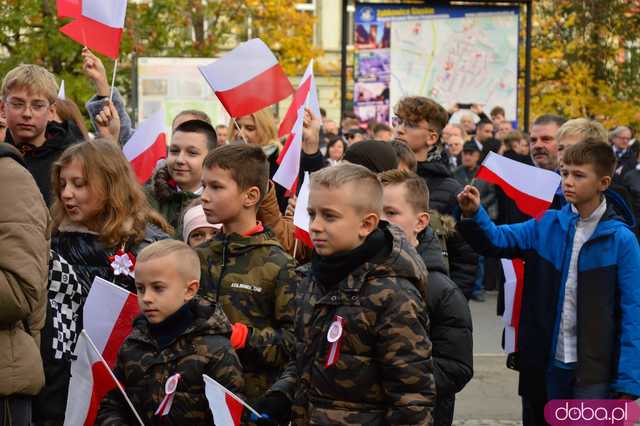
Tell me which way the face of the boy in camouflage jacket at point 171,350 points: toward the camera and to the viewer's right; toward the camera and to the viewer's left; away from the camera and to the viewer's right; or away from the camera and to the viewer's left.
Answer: toward the camera and to the viewer's left

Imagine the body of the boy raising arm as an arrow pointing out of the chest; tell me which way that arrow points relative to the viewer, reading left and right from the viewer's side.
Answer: facing the viewer and to the left of the viewer

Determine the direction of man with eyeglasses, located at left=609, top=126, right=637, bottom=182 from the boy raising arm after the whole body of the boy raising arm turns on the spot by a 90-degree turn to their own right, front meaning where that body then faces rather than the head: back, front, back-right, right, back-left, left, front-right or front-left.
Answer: front-right

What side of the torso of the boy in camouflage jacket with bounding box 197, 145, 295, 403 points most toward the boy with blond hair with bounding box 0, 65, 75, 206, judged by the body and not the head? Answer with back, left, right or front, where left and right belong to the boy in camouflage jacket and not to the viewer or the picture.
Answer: right

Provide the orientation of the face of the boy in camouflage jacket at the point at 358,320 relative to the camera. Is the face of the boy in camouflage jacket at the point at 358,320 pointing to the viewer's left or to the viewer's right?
to the viewer's left

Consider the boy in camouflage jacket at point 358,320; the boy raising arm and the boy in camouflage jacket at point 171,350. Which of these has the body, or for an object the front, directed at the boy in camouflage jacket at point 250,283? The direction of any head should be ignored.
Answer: the boy raising arm

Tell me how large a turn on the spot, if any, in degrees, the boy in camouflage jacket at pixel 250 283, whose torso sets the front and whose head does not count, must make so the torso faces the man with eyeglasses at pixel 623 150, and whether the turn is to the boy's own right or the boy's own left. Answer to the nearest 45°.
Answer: approximately 180°

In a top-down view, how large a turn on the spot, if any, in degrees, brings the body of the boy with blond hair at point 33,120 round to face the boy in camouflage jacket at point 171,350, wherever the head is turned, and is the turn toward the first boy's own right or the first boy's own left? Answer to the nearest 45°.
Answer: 0° — they already face them

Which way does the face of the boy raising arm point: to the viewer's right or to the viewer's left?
to the viewer's left

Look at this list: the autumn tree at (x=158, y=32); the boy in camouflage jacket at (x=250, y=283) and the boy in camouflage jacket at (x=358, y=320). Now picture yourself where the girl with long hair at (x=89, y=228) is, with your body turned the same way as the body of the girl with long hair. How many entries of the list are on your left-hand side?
2

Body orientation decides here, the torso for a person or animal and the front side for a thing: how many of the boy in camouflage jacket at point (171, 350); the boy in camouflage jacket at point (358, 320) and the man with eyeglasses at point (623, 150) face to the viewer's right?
0

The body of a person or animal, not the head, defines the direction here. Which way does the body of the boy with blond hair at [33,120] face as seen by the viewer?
toward the camera

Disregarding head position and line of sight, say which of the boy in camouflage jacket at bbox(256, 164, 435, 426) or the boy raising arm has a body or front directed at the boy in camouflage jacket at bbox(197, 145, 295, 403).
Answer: the boy raising arm

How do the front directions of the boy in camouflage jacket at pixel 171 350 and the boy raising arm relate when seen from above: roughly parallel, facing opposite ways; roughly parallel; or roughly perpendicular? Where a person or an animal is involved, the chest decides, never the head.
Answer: roughly parallel

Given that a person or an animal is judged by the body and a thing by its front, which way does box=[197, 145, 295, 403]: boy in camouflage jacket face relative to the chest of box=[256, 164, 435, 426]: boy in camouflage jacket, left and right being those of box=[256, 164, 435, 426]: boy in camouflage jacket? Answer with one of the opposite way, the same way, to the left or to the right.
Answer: the same way

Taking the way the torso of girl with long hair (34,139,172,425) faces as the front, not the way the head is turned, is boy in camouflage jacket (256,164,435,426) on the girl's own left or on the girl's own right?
on the girl's own left
